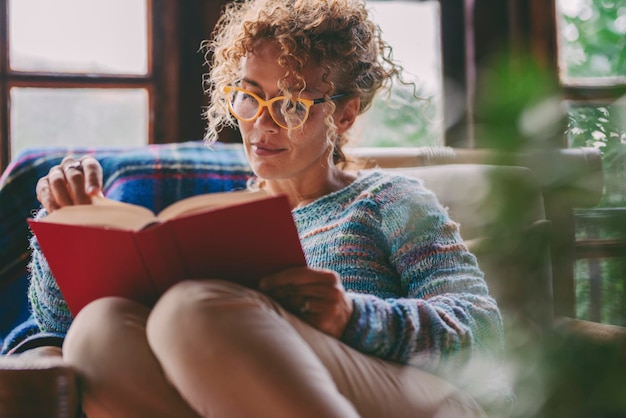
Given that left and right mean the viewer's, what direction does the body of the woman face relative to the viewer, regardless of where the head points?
facing the viewer and to the left of the viewer

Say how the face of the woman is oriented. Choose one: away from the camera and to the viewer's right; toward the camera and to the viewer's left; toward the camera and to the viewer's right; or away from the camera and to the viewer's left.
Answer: toward the camera and to the viewer's left

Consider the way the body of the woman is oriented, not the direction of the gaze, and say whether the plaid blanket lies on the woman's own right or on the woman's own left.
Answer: on the woman's own right

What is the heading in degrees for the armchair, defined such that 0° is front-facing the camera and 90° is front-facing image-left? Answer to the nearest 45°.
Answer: approximately 0°
